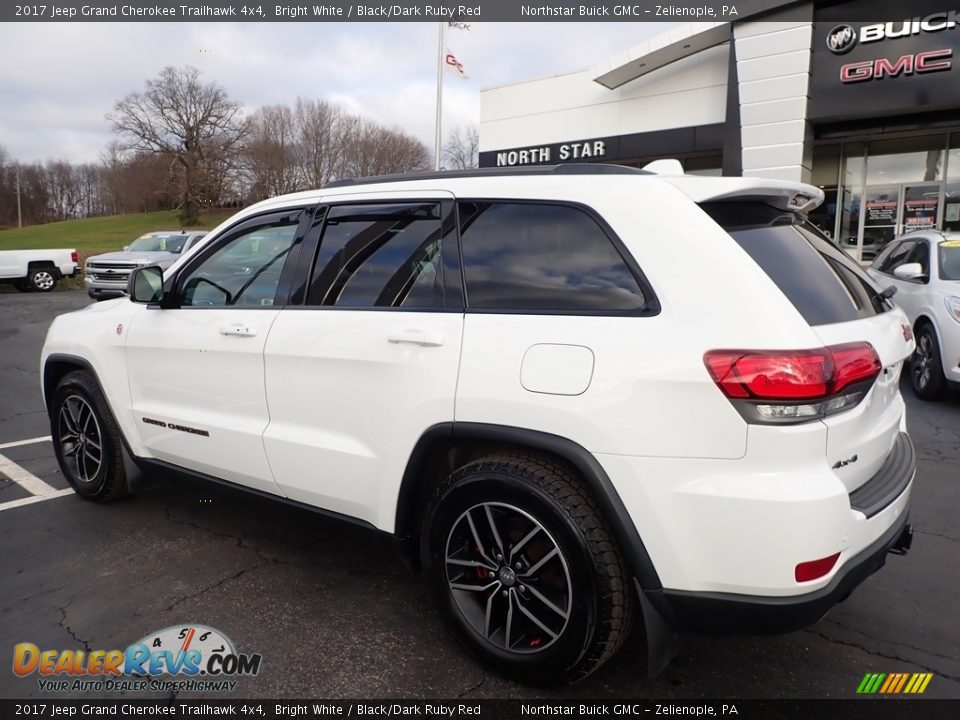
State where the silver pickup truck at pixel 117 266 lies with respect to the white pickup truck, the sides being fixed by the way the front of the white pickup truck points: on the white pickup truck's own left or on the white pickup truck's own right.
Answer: on the white pickup truck's own left

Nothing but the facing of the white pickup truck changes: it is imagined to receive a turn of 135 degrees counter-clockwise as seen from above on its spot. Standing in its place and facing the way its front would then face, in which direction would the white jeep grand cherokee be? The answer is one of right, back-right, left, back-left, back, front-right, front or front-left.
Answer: front-right

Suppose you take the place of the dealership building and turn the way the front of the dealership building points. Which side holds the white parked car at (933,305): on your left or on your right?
on your left

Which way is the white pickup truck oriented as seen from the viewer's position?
to the viewer's left

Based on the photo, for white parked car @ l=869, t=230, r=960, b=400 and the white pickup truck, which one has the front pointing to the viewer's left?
the white pickup truck

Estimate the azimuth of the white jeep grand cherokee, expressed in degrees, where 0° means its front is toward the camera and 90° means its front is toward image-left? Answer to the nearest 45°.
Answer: approximately 135°

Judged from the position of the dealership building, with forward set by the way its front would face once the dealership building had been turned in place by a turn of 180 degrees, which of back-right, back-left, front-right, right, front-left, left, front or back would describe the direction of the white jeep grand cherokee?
back-right

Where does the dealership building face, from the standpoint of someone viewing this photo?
facing the viewer and to the left of the viewer

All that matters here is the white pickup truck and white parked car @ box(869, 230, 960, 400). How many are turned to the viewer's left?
1

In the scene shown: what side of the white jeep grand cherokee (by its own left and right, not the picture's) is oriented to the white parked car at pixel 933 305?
right

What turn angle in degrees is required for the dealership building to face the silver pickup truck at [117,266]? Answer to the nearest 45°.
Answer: approximately 45° to its right

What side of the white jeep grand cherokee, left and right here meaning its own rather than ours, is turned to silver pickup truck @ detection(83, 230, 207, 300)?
front

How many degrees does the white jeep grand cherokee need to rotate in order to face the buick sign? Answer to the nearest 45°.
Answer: approximately 90° to its right
